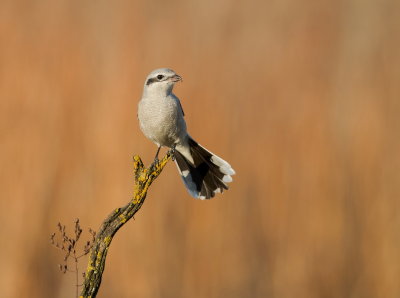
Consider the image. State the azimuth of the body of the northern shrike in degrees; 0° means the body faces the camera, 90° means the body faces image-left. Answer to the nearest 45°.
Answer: approximately 45°
